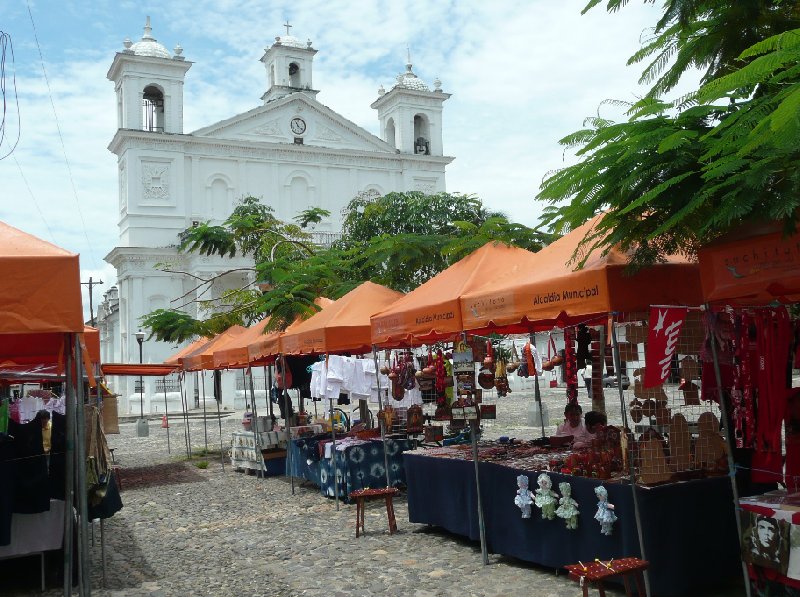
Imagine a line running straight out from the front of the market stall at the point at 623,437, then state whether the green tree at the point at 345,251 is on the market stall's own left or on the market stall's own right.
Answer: on the market stall's own right

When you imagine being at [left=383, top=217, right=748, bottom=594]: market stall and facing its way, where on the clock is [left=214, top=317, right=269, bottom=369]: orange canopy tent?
The orange canopy tent is roughly at 3 o'clock from the market stall.

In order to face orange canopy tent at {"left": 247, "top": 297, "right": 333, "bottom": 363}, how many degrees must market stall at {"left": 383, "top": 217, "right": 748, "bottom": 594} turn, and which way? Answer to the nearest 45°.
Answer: approximately 90° to its right

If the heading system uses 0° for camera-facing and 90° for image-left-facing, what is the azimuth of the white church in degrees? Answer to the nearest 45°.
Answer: approximately 315°

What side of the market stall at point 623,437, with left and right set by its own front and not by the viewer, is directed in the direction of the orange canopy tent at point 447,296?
right

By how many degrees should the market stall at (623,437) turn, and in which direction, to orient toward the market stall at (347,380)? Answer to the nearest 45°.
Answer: approximately 90° to its right

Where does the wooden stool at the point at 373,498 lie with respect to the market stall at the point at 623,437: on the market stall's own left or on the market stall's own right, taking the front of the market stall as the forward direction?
on the market stall's own right

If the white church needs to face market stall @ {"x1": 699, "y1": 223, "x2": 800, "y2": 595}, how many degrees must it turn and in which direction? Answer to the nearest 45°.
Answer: approximately 45° to its right
